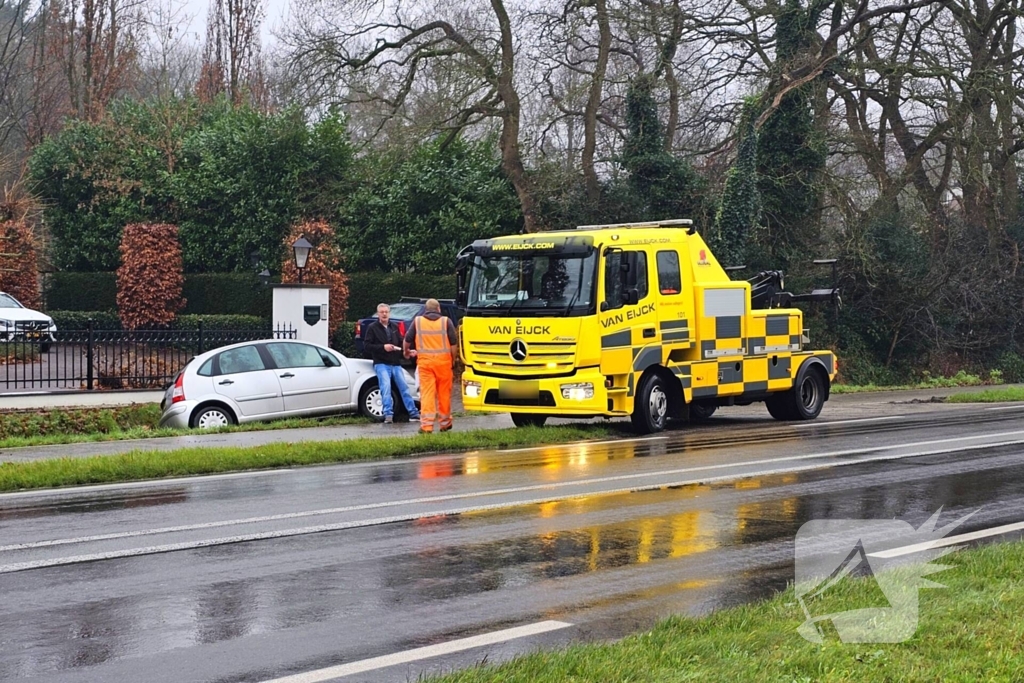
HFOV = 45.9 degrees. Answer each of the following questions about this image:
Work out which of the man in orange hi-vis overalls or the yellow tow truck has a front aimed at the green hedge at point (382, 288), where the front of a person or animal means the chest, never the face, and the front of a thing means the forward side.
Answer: the man in orange hi-vis overalls

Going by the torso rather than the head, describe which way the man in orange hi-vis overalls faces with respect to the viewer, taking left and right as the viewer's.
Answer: facing away from the viewer

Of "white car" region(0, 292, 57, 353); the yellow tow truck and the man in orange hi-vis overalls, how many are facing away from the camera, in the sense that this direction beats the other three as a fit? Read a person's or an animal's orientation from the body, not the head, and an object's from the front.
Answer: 1

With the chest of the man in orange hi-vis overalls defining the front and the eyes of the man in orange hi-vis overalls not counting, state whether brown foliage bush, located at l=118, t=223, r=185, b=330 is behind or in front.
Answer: in front

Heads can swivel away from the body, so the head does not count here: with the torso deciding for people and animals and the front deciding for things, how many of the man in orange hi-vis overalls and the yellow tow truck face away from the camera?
1

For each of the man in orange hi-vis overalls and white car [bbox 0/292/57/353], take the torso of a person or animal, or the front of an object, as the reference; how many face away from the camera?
1

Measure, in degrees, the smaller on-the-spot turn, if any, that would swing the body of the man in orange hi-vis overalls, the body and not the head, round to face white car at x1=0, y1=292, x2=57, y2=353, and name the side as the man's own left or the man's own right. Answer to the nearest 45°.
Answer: approximately 45° to the man's own left

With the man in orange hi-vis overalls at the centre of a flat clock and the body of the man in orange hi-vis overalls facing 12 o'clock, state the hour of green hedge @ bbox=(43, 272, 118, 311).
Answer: The green hedge is roughly at 11 o'clock from the man in orange hi-vis overalls.

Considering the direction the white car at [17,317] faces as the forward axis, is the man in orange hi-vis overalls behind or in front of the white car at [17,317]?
in front

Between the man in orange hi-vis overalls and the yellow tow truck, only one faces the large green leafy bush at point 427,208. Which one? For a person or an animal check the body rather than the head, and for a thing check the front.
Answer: the man in orange hi-vis overalls

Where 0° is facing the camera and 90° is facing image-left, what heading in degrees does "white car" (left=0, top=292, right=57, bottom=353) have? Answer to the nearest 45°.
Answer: approximately 315°

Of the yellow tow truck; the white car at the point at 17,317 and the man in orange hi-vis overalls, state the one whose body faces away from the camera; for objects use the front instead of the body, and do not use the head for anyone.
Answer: the man in orange hi-vis overalls

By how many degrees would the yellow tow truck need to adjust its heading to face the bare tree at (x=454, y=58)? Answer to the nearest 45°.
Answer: approximately 135° to its right

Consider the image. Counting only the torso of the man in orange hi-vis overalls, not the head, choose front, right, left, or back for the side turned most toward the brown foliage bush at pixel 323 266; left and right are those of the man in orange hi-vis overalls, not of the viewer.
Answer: front

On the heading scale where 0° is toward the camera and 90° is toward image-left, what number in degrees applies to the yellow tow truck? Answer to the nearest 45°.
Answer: approximately 45°
